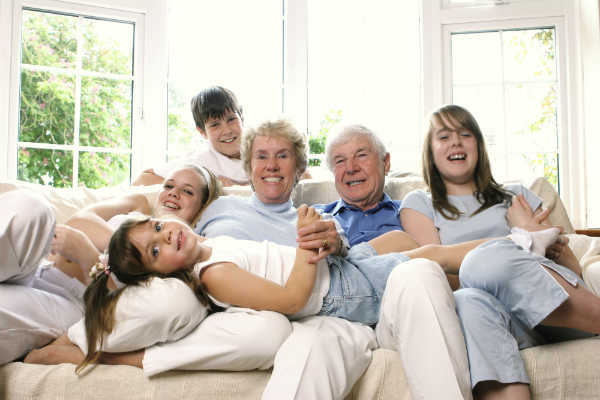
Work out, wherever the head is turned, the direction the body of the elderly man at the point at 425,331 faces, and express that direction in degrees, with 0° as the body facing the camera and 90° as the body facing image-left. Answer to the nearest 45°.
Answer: approximately 0°

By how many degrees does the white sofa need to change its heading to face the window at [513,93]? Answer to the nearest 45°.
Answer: approximately 135° to its left

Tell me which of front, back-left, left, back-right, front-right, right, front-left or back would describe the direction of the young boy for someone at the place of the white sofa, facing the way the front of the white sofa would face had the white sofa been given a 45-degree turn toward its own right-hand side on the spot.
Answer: back-right

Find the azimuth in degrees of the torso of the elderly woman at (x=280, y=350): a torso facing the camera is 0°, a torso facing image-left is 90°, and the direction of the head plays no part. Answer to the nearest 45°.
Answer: approximately 0°

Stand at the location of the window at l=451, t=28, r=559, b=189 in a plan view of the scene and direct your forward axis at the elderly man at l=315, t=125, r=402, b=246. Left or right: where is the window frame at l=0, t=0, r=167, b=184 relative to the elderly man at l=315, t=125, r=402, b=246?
right
